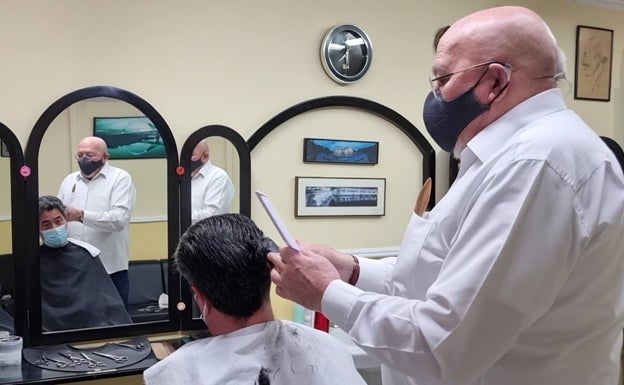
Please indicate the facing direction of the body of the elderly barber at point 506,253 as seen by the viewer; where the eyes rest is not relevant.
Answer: to the viewer's left

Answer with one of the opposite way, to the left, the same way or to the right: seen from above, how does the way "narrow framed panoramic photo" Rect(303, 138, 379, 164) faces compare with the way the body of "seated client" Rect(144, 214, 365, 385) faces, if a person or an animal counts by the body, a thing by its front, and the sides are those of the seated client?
the opposite way

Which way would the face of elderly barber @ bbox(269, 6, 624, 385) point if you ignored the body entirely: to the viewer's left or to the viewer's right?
to the viewer's left

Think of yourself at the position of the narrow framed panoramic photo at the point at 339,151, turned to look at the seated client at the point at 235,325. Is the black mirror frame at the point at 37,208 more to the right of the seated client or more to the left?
right

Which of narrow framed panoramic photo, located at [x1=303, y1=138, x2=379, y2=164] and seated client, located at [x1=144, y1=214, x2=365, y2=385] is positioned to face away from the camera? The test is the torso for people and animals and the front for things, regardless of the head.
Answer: the seated client

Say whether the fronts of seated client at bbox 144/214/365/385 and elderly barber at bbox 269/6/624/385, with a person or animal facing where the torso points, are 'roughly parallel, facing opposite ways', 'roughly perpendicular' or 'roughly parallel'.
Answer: roughly perpendicular

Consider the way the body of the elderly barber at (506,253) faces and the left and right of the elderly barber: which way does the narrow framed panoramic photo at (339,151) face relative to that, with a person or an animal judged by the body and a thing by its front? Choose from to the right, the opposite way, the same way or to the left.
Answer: to the left

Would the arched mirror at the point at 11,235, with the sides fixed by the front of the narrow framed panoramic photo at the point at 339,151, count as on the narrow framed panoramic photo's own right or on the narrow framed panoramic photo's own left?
on the narrow framed panoramic photo's own right

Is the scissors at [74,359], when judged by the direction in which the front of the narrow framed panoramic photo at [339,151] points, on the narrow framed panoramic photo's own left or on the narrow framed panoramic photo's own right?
on the narrow framed panoramic photo's own right

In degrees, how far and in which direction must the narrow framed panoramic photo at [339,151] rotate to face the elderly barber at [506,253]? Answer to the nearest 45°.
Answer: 0° — it already faces them

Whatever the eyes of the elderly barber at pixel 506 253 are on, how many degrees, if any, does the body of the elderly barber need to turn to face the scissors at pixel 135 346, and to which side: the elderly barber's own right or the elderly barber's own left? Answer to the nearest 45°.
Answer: approximately 45° to the elderly barber's own right

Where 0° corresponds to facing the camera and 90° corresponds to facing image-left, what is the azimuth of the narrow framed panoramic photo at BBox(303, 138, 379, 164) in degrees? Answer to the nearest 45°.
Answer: approximately 0°

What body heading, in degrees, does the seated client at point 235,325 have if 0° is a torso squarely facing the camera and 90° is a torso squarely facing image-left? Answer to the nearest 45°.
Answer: approximately 180°
